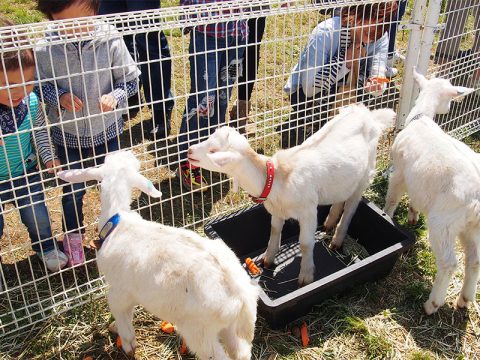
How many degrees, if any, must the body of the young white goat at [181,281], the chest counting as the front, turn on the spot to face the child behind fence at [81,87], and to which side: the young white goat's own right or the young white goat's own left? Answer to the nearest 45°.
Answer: approximately 45° to the young white goat's own right

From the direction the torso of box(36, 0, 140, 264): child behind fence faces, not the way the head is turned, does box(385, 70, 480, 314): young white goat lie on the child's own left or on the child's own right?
on the child's own left

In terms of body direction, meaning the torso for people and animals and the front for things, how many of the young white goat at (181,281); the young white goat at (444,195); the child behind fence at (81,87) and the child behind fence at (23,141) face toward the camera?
2

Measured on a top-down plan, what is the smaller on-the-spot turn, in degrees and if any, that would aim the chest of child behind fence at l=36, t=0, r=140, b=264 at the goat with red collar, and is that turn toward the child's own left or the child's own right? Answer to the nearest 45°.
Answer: approximately 90° to the child's own left

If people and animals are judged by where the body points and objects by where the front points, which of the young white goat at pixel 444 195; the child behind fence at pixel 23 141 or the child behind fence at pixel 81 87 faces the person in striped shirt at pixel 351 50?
the young white goat

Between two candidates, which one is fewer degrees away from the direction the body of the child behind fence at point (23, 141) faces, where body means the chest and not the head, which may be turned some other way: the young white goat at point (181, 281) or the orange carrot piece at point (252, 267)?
the young white goat

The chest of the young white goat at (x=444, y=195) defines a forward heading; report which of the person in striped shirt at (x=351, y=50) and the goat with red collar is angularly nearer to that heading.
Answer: the person in striped shirt

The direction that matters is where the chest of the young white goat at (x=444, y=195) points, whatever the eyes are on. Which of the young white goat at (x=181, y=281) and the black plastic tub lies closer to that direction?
the black plastic tub

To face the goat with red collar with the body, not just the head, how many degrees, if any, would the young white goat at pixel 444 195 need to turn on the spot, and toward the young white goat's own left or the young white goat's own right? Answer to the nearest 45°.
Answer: approximately 45° to the young white goat's own left

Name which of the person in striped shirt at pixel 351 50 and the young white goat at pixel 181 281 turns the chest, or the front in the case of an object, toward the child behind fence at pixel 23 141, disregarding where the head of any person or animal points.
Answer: the young white goat

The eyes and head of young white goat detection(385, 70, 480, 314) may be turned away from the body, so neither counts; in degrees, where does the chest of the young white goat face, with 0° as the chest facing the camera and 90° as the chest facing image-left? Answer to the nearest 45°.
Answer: approximately 135°
